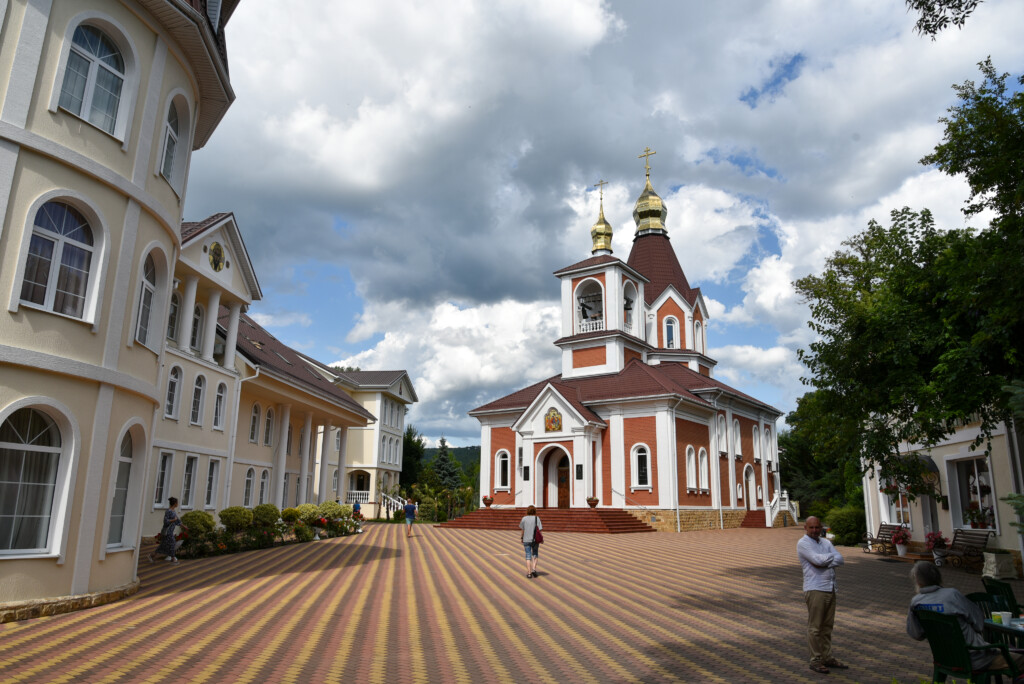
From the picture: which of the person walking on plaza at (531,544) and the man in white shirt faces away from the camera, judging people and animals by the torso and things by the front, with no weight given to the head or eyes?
the person walking on plaza

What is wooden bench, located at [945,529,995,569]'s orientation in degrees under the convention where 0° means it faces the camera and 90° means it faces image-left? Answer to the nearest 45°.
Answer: approximately 45°

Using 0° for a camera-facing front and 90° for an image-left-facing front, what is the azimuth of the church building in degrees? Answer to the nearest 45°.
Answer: approximately 45°

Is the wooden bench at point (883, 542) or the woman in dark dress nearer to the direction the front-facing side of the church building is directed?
the woman in dark dress

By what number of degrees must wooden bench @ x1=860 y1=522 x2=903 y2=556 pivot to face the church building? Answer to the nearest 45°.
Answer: approximately 90° to its right

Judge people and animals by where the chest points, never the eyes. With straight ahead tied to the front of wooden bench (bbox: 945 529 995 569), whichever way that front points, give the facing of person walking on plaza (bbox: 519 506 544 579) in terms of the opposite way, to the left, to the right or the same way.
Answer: to the right

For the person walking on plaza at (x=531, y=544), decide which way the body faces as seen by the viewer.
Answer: away from the camera

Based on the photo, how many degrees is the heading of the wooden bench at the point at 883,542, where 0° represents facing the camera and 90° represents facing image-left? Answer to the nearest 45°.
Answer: approximately 45°

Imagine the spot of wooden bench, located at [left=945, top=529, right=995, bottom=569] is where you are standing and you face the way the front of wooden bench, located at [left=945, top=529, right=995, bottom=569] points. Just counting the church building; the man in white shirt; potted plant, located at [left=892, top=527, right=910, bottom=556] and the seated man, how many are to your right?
2

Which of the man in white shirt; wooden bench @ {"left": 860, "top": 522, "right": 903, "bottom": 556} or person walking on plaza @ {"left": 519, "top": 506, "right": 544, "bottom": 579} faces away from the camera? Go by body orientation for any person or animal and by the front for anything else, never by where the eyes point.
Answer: the person walking on plaza

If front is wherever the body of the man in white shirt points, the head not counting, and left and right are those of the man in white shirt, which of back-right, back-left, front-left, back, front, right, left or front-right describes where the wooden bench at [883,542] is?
back-left

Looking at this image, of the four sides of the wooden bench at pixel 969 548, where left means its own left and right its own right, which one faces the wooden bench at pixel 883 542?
right
